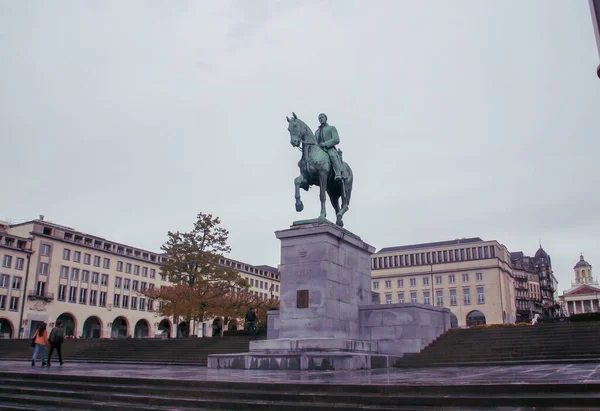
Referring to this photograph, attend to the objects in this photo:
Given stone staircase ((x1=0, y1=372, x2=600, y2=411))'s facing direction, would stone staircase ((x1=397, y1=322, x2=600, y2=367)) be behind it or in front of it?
behind

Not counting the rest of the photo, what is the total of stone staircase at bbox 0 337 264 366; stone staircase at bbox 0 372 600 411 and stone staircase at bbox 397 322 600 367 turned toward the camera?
3

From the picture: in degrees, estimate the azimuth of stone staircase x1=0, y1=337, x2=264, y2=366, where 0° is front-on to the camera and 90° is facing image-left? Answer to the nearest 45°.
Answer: approximately 0°

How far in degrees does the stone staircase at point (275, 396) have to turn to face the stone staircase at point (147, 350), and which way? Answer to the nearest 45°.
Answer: approximately 180°

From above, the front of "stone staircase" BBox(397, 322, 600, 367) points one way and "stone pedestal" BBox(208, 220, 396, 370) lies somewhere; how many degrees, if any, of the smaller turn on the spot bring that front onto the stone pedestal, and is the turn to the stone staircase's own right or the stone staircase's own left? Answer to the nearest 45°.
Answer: approximately 45° to the stone staircase's own right

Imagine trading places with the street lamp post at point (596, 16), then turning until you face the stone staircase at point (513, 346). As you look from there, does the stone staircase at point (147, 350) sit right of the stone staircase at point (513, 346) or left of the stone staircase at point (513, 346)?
left

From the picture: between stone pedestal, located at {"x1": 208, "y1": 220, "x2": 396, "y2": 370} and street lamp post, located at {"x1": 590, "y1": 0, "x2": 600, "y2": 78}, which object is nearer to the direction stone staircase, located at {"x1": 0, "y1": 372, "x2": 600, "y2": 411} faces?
the street lamp post

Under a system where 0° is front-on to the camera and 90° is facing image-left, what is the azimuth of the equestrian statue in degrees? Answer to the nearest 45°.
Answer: approximately 45°

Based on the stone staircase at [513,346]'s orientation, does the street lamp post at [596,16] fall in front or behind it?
in front

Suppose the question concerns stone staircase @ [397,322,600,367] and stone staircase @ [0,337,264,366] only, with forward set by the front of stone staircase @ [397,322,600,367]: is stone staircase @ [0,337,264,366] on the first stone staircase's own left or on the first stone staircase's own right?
on the first stone staircase's own right
